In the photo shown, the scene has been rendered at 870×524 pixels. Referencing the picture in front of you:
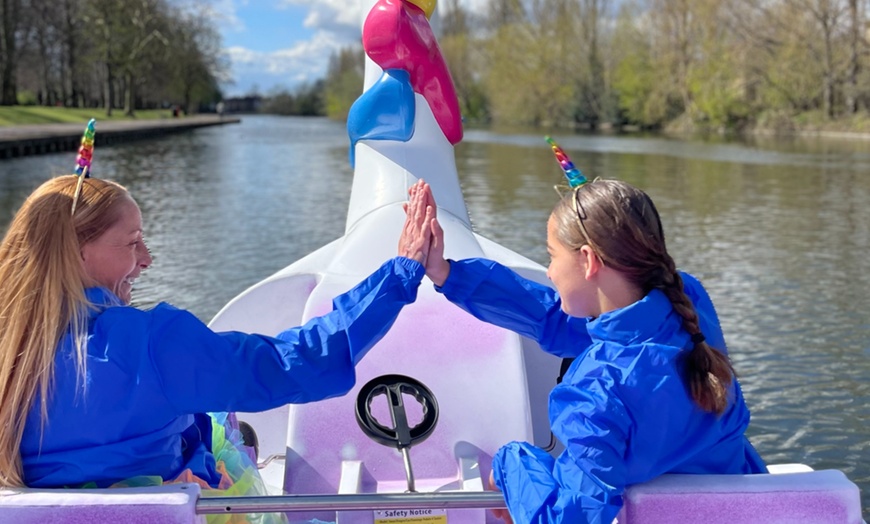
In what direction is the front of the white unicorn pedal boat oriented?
away from the camera

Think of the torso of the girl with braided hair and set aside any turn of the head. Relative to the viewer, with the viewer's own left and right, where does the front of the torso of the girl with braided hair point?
facing away from the viewer and to the left of the viewer

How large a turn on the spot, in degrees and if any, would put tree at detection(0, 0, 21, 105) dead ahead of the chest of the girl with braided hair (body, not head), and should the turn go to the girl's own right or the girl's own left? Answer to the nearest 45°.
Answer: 0° — they already face it
